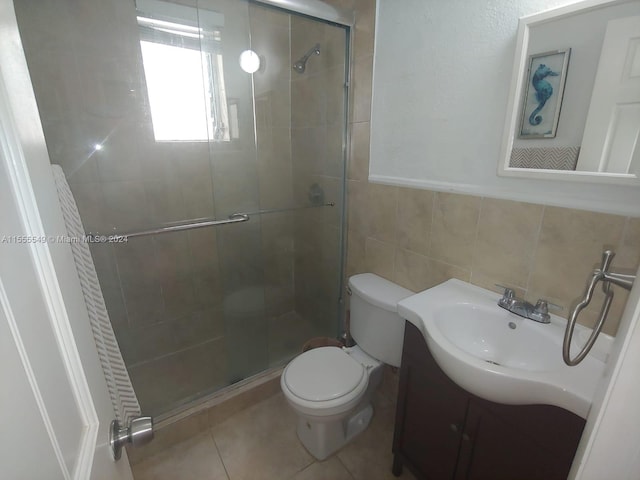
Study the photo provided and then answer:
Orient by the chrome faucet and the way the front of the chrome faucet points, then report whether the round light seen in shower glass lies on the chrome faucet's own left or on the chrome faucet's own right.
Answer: on the chrome faucet's own right

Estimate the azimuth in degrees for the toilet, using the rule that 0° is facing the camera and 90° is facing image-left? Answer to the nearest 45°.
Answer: approximately 45°

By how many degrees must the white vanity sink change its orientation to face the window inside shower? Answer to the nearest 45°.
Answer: approximately 45° to its right
